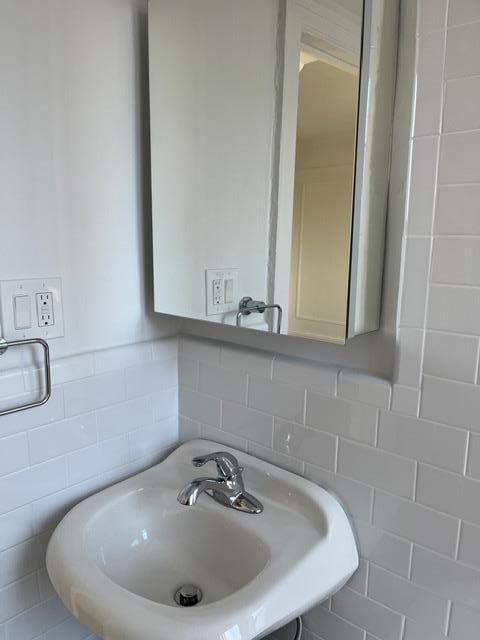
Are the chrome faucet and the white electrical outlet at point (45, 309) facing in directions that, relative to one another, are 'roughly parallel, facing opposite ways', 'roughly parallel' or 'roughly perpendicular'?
roughly perpendicular

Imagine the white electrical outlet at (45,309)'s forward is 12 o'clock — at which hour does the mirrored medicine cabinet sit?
The mirrored medicine cabinet is roughly at 11 o'clock from the white electrical outlet.

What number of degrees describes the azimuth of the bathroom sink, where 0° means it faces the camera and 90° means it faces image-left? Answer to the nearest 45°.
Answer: approximately 45°

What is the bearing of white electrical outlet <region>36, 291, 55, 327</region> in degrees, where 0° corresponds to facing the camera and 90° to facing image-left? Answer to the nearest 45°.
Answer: approximately 315°
